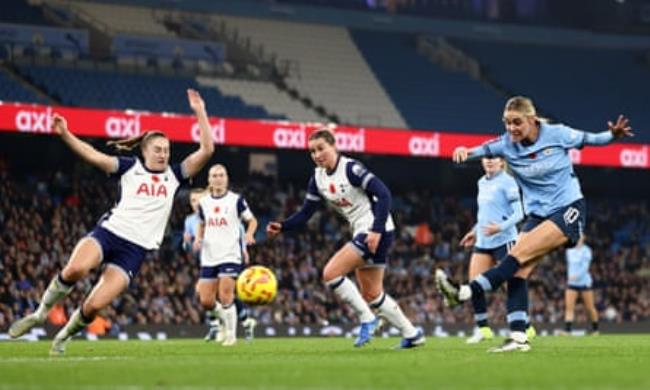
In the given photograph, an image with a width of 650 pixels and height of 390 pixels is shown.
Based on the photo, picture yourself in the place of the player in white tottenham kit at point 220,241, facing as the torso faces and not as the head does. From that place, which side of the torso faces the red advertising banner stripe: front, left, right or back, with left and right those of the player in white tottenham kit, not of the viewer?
back

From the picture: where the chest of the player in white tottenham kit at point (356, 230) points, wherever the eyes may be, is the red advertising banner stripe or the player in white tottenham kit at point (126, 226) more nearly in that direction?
the player in white tottenham kit

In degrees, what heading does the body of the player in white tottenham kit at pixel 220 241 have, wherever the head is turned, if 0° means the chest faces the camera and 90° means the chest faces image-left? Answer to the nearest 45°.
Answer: approximately 0°
